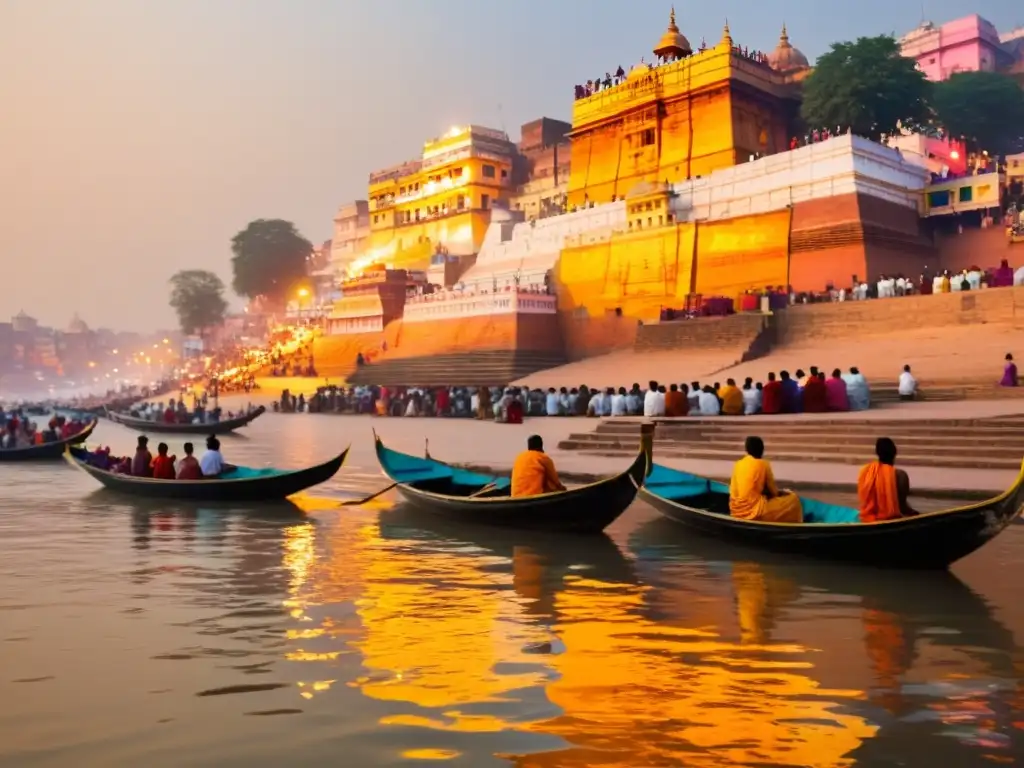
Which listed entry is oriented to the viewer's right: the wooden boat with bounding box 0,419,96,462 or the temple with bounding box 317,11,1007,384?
the wooden boat

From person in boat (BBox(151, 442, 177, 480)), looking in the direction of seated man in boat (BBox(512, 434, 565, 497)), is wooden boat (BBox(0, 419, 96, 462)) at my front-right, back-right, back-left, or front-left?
back-left

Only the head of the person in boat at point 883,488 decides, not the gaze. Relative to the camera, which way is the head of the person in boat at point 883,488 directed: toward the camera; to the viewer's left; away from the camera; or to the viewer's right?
away from the camera

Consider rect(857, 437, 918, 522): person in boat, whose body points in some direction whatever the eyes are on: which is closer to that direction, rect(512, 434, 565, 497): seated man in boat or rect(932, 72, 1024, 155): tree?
the tree

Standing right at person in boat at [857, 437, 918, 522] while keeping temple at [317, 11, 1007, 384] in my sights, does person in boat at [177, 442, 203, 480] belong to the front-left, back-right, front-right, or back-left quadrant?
front-left

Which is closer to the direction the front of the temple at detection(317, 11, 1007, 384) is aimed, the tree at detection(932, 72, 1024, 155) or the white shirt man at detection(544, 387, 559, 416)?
the white shirt man

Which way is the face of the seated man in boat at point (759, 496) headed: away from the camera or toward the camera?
away from the camera

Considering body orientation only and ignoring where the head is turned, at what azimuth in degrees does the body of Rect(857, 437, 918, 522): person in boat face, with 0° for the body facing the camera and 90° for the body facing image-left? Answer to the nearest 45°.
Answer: approximately 180°

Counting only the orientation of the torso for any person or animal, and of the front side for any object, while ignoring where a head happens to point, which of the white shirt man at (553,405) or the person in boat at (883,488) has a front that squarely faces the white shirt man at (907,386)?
the person in boat

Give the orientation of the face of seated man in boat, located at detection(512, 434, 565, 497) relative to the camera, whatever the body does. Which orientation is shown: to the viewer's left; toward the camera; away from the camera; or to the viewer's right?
away from the camera

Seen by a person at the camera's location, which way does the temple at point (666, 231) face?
facing the viewer and to the left of the viewer
